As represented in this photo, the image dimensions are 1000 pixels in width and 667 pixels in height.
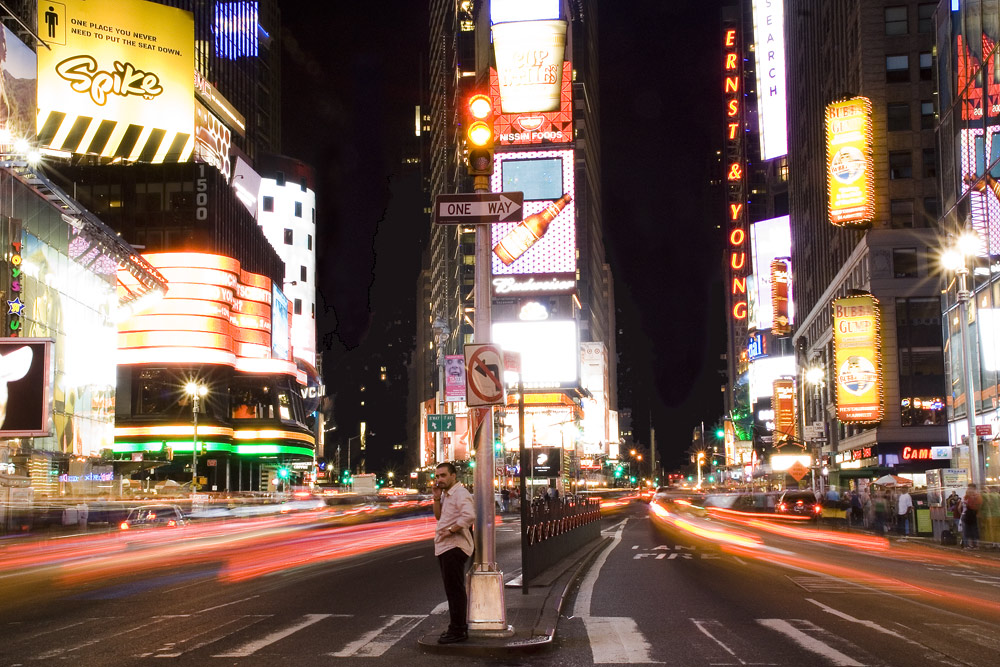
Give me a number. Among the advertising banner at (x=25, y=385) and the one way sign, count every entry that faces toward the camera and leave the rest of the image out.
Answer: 2

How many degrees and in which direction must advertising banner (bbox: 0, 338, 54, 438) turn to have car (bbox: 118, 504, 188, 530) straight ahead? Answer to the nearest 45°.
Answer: approximately 135° to its left

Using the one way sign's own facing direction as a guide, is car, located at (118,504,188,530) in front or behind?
behind

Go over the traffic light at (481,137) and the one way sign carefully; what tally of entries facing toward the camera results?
2

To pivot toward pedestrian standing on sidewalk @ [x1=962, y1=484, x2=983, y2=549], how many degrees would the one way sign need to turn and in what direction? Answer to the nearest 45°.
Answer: approximately 135° to its left

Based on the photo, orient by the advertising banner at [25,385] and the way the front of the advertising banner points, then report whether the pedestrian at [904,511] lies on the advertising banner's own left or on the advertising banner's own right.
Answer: on the advertising banner's own left

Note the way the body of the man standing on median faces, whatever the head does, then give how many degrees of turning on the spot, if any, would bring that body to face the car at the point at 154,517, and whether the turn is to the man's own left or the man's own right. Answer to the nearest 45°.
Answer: approximately 135° to the man's own right
